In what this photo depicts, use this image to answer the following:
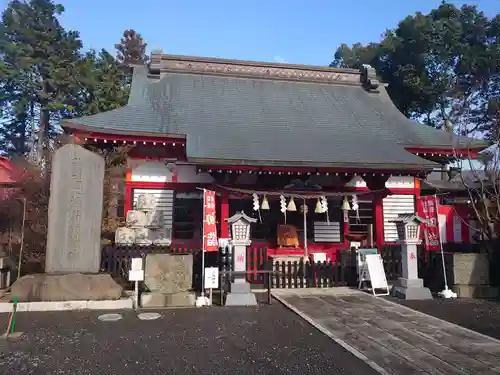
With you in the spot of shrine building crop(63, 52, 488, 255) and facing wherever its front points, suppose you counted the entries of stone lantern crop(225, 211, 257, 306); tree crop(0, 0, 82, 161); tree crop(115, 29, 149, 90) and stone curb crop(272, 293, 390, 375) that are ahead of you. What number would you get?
2

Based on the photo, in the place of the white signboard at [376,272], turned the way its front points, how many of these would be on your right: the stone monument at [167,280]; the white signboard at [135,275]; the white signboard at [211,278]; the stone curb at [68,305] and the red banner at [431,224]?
4

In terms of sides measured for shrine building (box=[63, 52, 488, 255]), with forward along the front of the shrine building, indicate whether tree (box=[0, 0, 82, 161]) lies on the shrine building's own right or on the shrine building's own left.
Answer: on the shrine building's own right

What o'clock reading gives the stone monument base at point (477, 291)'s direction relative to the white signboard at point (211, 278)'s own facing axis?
The stone monument base is roughly at 9 o'clock from the white signboard.

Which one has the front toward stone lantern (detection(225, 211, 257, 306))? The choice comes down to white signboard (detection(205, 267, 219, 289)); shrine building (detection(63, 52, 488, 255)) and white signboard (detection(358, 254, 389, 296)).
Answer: the shrine building

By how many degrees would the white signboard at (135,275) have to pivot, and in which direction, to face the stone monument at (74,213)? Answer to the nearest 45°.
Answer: approximately 90° to its right

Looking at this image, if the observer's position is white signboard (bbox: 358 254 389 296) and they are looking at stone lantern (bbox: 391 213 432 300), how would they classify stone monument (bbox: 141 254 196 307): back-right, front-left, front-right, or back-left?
back-right

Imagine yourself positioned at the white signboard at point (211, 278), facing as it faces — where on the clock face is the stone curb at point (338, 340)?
The stone curb is roughly at 11 o'clock from the white signboard.

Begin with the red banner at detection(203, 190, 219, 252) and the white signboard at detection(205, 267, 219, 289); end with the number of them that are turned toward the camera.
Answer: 2
